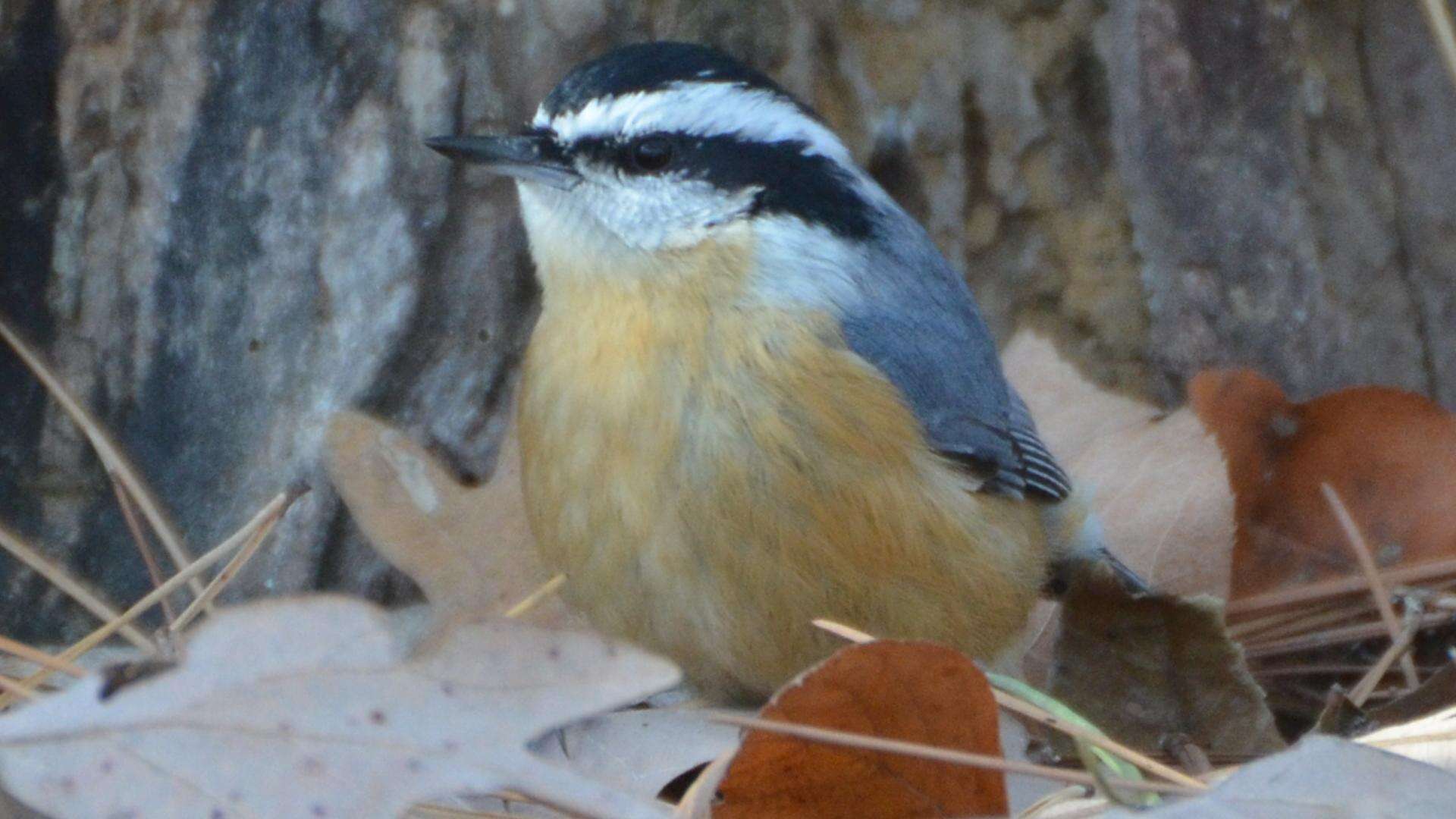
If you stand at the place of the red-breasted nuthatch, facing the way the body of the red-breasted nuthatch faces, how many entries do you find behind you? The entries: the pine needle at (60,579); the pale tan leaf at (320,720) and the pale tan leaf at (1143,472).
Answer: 1

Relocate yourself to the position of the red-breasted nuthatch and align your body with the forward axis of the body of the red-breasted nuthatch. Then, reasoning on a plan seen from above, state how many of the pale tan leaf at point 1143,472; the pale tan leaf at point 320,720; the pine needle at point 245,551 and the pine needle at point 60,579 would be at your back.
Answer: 1

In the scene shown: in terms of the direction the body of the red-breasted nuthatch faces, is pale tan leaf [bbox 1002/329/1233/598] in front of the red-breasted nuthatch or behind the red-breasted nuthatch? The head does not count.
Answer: behind

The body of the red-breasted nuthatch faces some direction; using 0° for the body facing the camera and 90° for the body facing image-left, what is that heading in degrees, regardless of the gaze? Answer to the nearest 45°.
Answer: approximately 45°

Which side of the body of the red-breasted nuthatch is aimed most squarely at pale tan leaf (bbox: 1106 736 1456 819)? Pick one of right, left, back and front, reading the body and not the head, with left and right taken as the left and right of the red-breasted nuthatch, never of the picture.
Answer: left

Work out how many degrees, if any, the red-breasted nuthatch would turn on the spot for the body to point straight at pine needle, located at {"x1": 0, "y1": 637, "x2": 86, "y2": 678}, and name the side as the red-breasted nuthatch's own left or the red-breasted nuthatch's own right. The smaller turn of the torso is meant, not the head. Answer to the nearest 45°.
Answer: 0° — it already faces it

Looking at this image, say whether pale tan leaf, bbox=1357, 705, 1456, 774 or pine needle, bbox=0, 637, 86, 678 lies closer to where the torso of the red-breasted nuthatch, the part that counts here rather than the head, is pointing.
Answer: the pine needle

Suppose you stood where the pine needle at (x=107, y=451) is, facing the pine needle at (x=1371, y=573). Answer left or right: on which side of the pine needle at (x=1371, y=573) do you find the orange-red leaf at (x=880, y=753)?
right

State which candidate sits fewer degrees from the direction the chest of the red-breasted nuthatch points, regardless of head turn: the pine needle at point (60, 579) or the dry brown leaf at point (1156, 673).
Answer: the pine needle

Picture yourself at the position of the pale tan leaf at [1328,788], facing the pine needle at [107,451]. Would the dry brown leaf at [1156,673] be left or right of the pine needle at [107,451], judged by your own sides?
right

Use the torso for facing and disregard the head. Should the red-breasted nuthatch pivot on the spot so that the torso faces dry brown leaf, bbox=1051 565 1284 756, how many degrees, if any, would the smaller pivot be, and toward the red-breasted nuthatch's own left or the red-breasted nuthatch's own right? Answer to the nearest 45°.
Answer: approximately 135° to the red-breasted nuthatch's own left

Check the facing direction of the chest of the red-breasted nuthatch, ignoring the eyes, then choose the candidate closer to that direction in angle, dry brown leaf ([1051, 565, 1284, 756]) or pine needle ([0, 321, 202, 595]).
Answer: the pine needle

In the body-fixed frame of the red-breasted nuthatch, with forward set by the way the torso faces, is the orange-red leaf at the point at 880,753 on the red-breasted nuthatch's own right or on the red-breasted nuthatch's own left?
on the red-breasted nuthatch's own left
